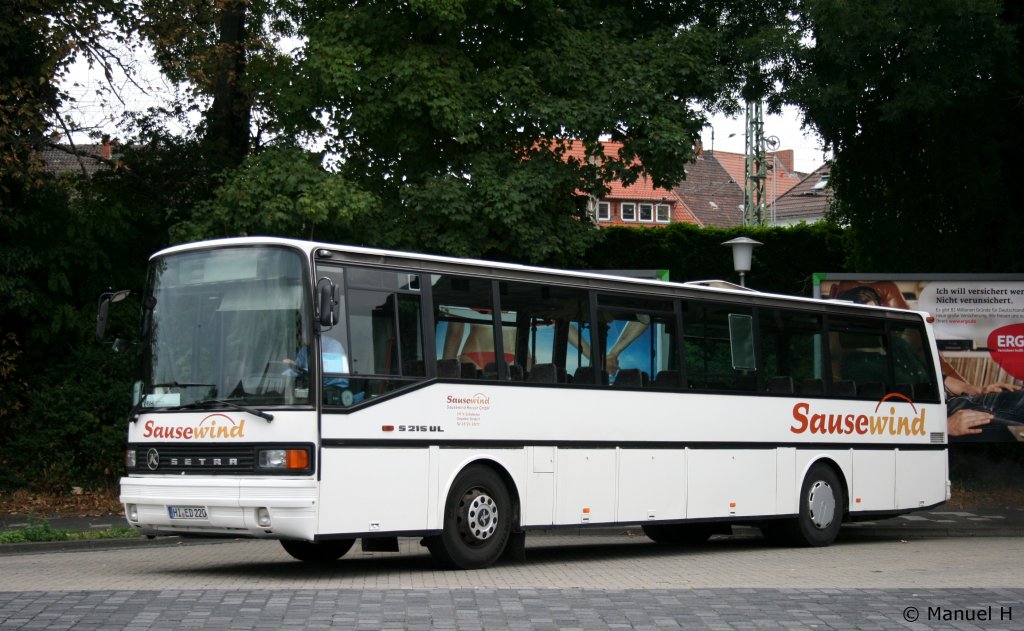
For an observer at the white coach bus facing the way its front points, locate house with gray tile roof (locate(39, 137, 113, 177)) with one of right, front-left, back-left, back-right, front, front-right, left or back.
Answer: right

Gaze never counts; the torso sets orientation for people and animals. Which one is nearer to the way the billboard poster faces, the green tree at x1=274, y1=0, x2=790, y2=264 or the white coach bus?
the white coach bus

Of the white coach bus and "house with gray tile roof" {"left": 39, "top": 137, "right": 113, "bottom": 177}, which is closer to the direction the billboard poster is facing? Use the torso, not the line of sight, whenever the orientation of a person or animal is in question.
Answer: the white coach bus

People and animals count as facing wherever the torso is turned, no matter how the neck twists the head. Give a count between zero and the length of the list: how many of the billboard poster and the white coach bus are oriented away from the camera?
0

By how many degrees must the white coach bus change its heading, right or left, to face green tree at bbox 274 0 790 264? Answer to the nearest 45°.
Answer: approximately 135° to its right

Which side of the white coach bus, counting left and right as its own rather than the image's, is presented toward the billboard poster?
back

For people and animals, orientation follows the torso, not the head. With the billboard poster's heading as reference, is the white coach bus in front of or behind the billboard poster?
in front

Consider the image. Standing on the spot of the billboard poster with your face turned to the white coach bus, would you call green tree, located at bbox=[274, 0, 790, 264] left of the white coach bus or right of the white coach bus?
right

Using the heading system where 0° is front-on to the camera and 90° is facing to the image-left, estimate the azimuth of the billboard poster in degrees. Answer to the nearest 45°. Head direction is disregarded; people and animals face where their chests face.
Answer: approximately 0°

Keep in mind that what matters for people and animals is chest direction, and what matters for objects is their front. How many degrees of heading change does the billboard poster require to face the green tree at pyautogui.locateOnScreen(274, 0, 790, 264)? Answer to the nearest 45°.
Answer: approximately 90° to its right

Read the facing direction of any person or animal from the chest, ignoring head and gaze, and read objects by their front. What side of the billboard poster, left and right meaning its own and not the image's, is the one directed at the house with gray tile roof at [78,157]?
right
